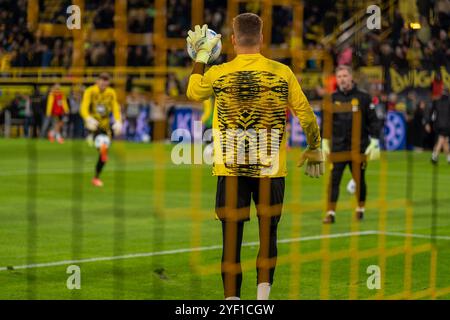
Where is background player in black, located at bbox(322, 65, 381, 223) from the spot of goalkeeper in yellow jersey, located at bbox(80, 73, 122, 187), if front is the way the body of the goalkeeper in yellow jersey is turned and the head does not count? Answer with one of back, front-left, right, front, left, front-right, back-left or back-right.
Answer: front-left

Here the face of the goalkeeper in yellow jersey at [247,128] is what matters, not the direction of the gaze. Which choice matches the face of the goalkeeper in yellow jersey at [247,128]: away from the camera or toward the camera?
away from the camera

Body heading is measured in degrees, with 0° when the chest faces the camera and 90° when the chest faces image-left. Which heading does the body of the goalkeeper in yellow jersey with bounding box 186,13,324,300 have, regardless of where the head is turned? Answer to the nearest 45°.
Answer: approximately 180°

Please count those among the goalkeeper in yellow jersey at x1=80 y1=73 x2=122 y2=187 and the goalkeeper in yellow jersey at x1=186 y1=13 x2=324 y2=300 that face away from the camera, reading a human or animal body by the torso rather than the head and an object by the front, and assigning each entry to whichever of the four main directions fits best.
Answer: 1

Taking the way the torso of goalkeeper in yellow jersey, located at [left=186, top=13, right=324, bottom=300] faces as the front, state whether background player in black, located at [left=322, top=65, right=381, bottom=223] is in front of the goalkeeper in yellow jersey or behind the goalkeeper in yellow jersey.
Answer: in front

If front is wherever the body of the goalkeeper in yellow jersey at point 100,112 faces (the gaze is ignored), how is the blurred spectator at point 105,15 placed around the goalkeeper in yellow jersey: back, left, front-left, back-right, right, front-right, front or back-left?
back

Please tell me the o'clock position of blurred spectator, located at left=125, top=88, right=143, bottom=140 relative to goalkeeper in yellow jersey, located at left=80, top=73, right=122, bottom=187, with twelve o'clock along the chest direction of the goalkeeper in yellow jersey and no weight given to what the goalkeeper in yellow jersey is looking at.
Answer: The blurred spectator is roughly at 6 o'clock from the goalkeeper in yellow jersey.

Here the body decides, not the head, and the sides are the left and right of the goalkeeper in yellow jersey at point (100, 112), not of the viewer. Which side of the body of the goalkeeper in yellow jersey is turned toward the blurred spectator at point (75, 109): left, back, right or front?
back

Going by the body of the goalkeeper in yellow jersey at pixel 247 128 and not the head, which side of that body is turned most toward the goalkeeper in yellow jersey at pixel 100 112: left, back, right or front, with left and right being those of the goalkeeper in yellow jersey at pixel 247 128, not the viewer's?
front

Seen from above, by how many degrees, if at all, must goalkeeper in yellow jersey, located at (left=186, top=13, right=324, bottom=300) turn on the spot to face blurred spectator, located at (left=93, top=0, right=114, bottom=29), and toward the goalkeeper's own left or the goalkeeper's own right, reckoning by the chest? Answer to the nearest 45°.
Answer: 0° — they already face them

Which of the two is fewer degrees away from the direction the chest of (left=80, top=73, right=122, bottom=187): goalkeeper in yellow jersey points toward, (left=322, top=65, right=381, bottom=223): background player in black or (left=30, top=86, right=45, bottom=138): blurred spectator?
the background player in black

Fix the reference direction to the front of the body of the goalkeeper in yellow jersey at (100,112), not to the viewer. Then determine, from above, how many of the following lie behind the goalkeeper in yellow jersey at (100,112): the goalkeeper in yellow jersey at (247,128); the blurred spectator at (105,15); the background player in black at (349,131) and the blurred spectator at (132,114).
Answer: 2

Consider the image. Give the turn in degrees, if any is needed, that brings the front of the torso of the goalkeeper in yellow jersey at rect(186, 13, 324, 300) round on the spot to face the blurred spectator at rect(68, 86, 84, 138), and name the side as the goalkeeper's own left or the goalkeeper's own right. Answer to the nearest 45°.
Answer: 0° — they already face them

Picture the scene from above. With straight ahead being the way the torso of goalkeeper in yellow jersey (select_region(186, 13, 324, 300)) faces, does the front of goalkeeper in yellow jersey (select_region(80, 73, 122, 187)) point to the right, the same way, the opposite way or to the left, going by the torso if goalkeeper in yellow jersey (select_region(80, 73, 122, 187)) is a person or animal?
the opposite way

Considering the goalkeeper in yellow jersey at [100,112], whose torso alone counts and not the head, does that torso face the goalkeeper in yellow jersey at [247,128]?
yes

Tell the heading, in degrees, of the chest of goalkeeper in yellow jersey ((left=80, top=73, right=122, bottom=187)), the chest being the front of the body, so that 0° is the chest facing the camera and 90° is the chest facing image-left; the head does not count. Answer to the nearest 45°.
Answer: approximately 0°

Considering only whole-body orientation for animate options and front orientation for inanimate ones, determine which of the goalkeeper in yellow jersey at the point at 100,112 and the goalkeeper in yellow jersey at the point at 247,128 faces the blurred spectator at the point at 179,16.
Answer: the goalkeeper in yellow jersey at the point at 247,128

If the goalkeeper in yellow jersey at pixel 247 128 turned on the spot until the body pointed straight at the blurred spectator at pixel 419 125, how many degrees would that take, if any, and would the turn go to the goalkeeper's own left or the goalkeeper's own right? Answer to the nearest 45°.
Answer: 0° — they already face them
